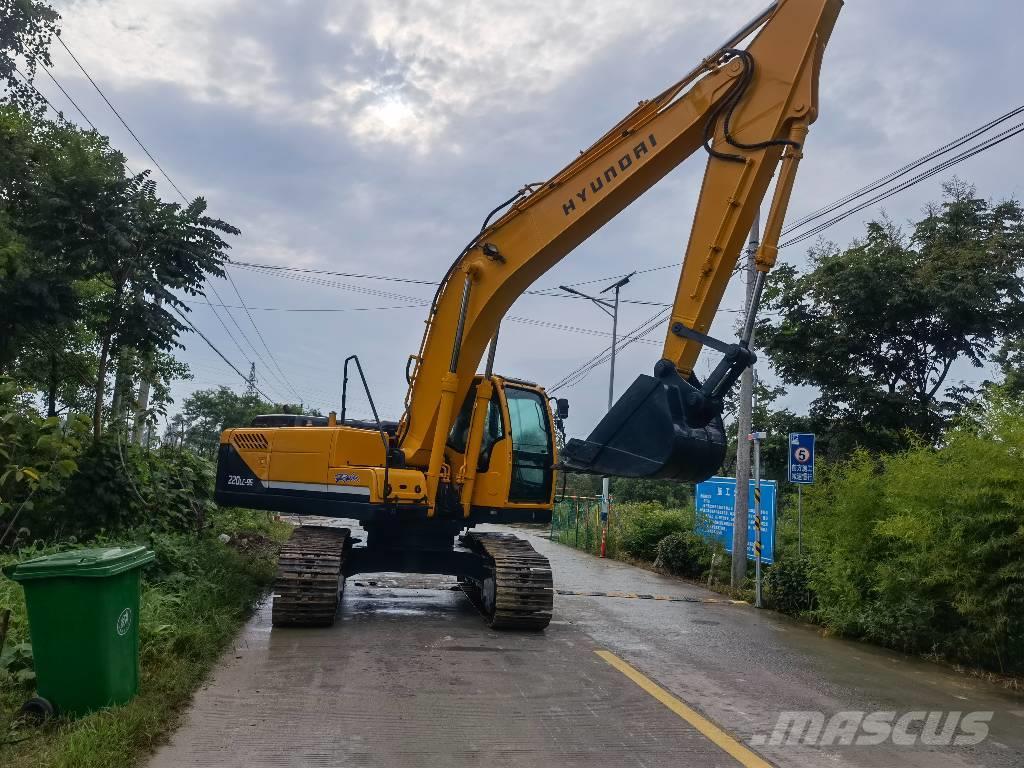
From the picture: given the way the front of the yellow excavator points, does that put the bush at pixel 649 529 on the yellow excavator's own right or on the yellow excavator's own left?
on the yellow excavator's own left

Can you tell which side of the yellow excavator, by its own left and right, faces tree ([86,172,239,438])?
back

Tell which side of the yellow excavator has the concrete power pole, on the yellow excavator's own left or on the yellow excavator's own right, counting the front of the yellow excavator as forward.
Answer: on the yellow excavator's own left

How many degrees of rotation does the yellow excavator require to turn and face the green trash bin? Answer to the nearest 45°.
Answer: approximately 90° to its right

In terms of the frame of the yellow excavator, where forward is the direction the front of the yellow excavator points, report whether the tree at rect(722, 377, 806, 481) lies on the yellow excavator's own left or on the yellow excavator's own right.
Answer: on the yellow excavator's own left

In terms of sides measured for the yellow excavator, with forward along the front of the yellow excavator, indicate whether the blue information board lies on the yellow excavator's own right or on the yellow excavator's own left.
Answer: on the yellow excavator's own left

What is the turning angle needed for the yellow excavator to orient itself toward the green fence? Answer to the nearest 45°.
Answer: approximately 135° to its left

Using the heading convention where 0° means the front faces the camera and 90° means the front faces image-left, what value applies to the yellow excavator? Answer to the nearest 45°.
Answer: approximately 315°
